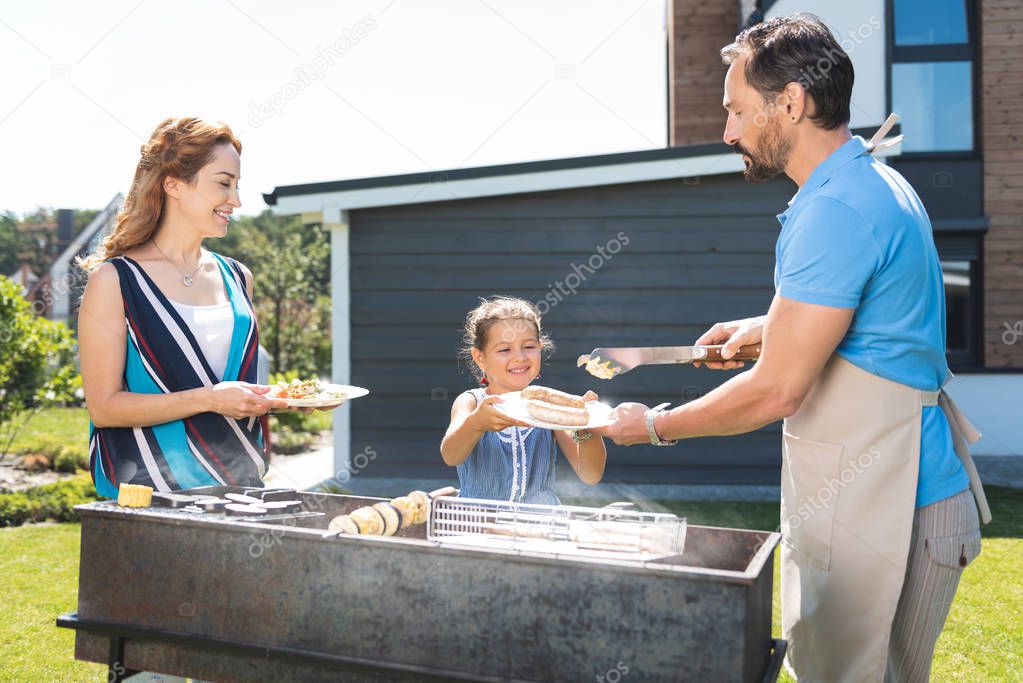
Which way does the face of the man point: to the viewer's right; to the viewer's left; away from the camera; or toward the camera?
to the viewer's left

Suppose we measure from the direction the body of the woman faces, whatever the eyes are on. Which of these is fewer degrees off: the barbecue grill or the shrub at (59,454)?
the barbecue grill

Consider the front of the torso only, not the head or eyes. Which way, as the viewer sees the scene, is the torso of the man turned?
to the viewer's left

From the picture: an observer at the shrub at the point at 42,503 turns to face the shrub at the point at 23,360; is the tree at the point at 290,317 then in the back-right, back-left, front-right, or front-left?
front-right

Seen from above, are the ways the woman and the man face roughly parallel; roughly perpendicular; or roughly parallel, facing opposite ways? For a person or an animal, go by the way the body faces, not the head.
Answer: roughly parallel, facing opposite ways

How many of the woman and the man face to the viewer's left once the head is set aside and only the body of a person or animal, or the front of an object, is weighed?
1

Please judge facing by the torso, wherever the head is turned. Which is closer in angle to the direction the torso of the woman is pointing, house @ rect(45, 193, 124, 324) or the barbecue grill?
the barbecue grill

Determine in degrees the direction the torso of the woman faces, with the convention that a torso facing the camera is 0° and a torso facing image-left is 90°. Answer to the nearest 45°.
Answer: approximately 315°

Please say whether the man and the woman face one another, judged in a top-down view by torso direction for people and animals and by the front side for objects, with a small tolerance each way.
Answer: yes

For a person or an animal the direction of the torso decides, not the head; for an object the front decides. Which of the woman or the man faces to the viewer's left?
the man

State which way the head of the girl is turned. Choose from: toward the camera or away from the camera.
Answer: toward the camera

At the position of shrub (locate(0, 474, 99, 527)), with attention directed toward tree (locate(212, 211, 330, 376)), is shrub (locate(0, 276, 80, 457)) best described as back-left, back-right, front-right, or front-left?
front-left

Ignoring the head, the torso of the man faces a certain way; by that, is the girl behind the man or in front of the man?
in front

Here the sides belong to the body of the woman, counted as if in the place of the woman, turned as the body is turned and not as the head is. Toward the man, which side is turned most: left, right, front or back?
front

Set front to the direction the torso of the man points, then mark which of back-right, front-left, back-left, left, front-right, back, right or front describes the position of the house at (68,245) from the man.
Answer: front-right

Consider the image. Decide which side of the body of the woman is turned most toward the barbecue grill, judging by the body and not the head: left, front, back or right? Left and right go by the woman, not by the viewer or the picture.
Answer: front

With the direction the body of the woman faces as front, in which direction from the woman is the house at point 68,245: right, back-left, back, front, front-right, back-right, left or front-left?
back-left
